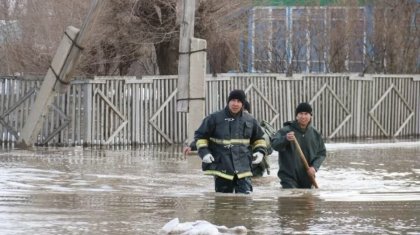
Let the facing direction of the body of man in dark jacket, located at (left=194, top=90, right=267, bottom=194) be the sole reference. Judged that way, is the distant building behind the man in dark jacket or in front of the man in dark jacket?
behind

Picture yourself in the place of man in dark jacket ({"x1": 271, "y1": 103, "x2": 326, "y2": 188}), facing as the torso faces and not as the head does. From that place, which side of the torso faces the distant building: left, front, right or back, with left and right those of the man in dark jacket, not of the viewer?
back

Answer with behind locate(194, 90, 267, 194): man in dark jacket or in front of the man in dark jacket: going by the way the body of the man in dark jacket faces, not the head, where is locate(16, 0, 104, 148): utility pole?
behind

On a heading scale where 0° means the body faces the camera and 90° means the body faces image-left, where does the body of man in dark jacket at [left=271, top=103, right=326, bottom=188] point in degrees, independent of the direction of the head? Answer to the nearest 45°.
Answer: approximately 0°

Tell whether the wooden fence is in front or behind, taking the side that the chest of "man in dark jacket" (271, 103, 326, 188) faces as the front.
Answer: behind

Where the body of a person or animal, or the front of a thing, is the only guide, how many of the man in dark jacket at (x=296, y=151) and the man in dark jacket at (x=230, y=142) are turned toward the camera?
2

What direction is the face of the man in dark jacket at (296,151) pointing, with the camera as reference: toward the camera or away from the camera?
toward the camera

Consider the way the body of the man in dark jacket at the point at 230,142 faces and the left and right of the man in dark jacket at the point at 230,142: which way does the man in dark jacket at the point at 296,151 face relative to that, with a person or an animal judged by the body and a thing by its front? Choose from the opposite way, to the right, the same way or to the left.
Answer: the same way

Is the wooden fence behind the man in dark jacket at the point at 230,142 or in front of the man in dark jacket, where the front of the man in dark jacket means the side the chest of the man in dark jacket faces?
behind

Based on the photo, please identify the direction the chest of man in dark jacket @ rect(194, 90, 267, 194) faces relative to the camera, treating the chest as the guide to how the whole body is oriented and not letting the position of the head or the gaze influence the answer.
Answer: toward the camera
